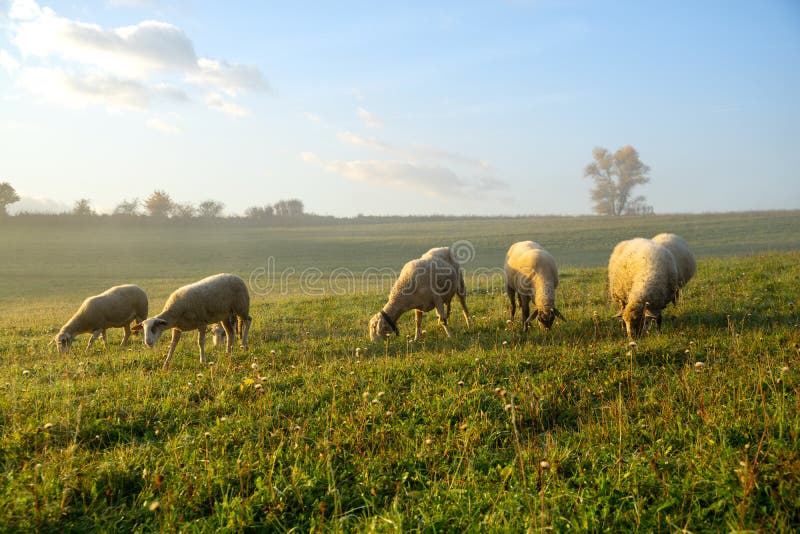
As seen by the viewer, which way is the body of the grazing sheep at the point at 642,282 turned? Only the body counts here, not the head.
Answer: toward the camera

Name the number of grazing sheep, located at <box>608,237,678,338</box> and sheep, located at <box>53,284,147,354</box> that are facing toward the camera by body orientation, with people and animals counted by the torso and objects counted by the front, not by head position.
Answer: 1

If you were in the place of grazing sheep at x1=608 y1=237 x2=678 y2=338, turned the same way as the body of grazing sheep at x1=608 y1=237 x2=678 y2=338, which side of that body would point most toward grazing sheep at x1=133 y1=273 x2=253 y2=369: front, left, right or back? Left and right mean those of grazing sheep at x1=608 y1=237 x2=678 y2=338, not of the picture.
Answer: right

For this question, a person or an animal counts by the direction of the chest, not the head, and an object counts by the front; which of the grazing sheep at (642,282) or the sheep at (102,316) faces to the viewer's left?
the sheep

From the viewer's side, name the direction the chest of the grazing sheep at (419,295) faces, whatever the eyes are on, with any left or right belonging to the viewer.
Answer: facing the viewer and to the left of the viewer

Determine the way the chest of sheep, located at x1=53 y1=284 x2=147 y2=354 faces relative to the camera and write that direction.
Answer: to the viewer's left

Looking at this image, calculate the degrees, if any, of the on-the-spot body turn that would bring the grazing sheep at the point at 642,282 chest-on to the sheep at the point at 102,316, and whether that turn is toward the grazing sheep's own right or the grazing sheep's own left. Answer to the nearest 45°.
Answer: approximately 90° to the grazing sheep's own right

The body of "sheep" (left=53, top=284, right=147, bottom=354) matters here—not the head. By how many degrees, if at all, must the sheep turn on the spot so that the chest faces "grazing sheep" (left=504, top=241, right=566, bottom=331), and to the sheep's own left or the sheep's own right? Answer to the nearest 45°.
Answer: approximately 135° to the sheep's own left

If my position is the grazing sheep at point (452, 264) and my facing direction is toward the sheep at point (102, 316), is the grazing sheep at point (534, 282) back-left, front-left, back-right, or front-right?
back-left

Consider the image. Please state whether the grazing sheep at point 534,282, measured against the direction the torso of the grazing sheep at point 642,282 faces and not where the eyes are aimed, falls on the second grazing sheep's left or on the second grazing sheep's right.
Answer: on the second grazing sheep's right

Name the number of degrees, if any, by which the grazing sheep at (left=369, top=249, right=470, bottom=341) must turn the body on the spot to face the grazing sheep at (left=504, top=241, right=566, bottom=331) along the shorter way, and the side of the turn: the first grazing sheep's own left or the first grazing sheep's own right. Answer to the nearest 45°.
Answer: approximately 135° to the first grazing sheep's own left
